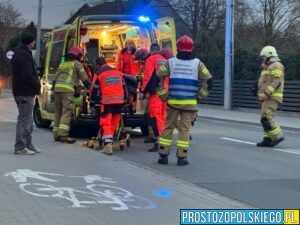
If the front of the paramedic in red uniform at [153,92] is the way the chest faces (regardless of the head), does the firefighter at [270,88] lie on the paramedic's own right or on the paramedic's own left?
on the paramedic's own right

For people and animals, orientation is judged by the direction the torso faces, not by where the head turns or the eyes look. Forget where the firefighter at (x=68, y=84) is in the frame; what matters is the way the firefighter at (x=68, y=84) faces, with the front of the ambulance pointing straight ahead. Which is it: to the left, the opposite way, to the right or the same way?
to the right

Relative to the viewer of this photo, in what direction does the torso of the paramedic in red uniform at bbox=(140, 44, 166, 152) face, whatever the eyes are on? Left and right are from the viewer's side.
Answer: facing away from the viewer and to the left of the viewer

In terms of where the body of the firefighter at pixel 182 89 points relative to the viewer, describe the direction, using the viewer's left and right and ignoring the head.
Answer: facing away from the viewer

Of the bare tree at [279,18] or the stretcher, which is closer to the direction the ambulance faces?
the bare tree

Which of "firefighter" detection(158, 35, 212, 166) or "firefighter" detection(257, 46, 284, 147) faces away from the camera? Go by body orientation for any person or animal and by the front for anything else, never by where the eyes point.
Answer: "firefighter" detection(158, 35, 212, 166)

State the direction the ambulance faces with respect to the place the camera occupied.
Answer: facing away from the viewer and to the left of the viewer

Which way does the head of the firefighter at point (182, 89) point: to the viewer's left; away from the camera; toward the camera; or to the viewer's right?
away from the camera

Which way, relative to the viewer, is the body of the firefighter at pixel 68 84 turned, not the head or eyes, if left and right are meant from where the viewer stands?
facing away from the viewer and to the right of the viewer

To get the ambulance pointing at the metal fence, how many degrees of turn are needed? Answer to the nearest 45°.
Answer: approximately 90° to its right

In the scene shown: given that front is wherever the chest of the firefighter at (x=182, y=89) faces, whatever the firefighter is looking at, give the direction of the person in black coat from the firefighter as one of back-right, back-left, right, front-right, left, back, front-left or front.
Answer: left

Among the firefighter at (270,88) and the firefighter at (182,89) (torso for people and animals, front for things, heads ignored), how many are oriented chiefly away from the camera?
1

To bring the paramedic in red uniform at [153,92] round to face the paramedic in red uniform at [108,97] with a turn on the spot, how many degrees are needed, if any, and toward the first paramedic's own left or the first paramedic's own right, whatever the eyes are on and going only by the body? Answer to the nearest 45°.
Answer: approximately 45° to the first paramedic's own left

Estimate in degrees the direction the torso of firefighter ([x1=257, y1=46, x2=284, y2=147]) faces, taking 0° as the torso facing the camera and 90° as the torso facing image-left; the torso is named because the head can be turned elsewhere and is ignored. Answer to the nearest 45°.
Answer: approximately 90°
